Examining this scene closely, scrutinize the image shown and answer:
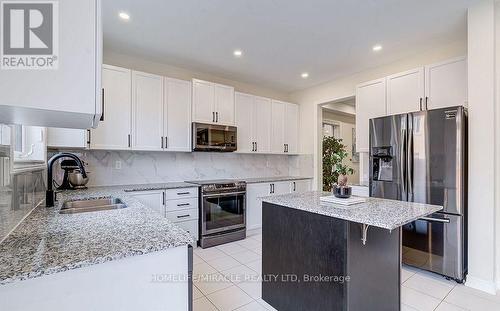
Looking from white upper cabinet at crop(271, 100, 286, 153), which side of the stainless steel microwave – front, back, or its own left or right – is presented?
left

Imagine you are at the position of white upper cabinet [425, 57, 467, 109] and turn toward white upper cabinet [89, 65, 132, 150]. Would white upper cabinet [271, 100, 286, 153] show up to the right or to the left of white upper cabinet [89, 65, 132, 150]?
right

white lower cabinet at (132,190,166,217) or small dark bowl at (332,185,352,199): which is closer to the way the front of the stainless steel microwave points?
the small dark bowl

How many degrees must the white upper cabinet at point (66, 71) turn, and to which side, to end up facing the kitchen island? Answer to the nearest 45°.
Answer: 0° — it already faces it

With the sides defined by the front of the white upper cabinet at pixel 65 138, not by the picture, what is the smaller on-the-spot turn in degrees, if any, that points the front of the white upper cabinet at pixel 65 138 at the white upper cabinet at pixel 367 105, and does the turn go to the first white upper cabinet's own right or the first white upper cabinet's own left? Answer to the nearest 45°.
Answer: approximately 45° to the first white upper cabinet's own left

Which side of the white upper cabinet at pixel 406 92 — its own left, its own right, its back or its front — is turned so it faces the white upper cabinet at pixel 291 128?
right

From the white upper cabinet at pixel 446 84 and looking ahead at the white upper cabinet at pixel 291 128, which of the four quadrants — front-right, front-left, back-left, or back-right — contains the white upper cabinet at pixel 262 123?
front-left

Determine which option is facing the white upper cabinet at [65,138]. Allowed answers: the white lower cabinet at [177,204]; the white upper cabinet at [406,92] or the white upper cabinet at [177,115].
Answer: the white upper cabinet at [406,92]

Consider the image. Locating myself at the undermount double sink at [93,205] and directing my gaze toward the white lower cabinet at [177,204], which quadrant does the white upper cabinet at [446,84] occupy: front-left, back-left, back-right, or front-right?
front-right

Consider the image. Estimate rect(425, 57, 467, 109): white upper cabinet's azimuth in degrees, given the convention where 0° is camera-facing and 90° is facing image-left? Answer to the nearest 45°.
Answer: approximately 45°

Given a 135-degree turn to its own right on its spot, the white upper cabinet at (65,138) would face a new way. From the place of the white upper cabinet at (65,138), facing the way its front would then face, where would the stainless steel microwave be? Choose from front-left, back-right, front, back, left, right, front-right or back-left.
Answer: back-right

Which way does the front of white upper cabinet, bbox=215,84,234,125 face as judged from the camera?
facing the viewer and to the right of the viewer

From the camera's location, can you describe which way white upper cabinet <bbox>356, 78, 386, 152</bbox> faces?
facing the viewer and to the left of the viewer
